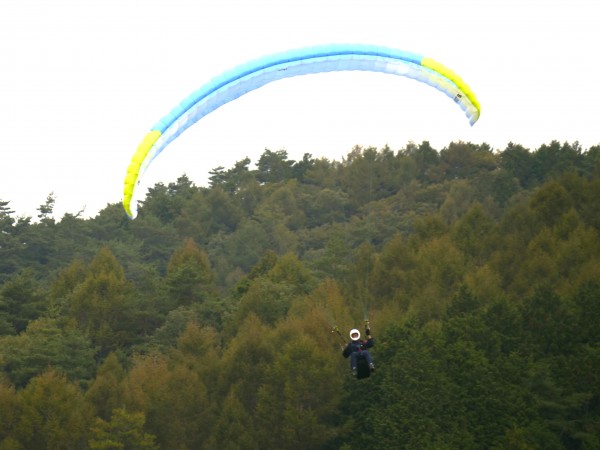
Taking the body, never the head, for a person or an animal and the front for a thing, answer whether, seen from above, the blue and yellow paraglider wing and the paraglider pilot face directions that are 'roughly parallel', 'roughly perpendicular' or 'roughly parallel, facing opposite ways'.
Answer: roughly parallel
